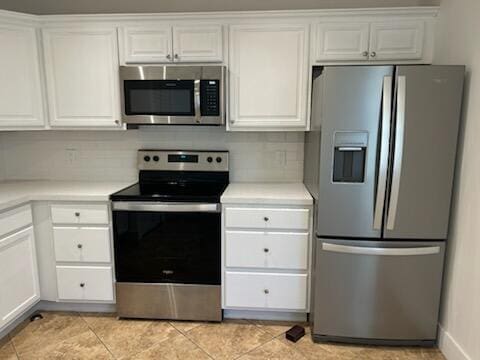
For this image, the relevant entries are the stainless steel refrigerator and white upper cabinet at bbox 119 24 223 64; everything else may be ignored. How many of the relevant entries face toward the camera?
2

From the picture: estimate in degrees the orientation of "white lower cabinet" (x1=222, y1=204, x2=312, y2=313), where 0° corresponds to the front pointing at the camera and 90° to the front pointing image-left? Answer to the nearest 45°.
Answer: approximately 0°

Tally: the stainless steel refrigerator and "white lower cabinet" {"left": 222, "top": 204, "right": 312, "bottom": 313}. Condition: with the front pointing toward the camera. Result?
2

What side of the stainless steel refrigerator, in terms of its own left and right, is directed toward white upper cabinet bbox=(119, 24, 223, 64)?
right

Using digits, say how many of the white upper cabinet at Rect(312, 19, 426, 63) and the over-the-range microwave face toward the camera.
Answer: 2

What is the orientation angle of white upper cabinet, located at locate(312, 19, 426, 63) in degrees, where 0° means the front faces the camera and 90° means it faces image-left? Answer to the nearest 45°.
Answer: approximately 0°
